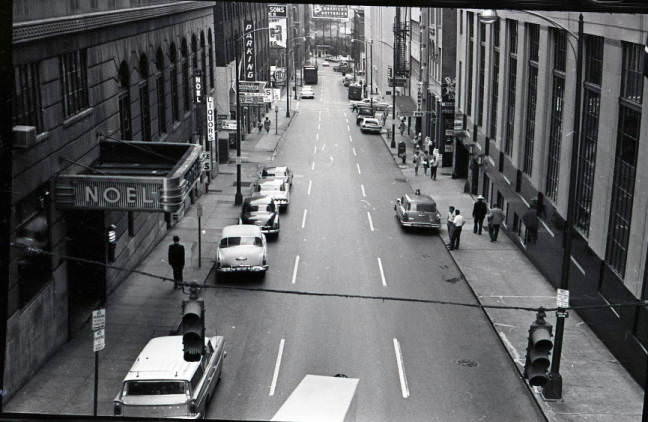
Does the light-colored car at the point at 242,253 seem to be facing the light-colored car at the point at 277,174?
yes

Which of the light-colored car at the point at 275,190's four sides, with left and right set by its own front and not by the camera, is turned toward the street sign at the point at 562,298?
back

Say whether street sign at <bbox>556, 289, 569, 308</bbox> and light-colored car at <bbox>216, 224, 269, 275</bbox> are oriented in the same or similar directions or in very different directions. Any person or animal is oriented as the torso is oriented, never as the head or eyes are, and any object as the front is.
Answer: very different directions

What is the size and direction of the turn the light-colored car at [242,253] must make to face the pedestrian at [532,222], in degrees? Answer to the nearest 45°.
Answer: approximately 90° to its right

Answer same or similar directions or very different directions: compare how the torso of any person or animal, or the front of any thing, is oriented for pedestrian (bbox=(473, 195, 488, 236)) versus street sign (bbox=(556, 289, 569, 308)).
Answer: very different directions

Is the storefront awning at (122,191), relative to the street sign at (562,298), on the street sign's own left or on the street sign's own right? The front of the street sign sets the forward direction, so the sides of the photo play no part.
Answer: on the street sign's own right

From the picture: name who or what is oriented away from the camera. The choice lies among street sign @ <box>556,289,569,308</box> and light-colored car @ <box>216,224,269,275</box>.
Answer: the light-colored car

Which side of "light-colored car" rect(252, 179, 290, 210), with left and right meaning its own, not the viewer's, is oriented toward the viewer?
back

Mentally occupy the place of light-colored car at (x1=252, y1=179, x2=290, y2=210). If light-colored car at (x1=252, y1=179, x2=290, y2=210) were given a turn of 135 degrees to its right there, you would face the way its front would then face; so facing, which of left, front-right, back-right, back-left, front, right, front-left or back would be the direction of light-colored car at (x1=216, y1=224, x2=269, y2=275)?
front-right

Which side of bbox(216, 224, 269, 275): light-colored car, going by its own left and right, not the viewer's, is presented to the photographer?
back

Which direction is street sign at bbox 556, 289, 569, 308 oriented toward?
toward the camera
